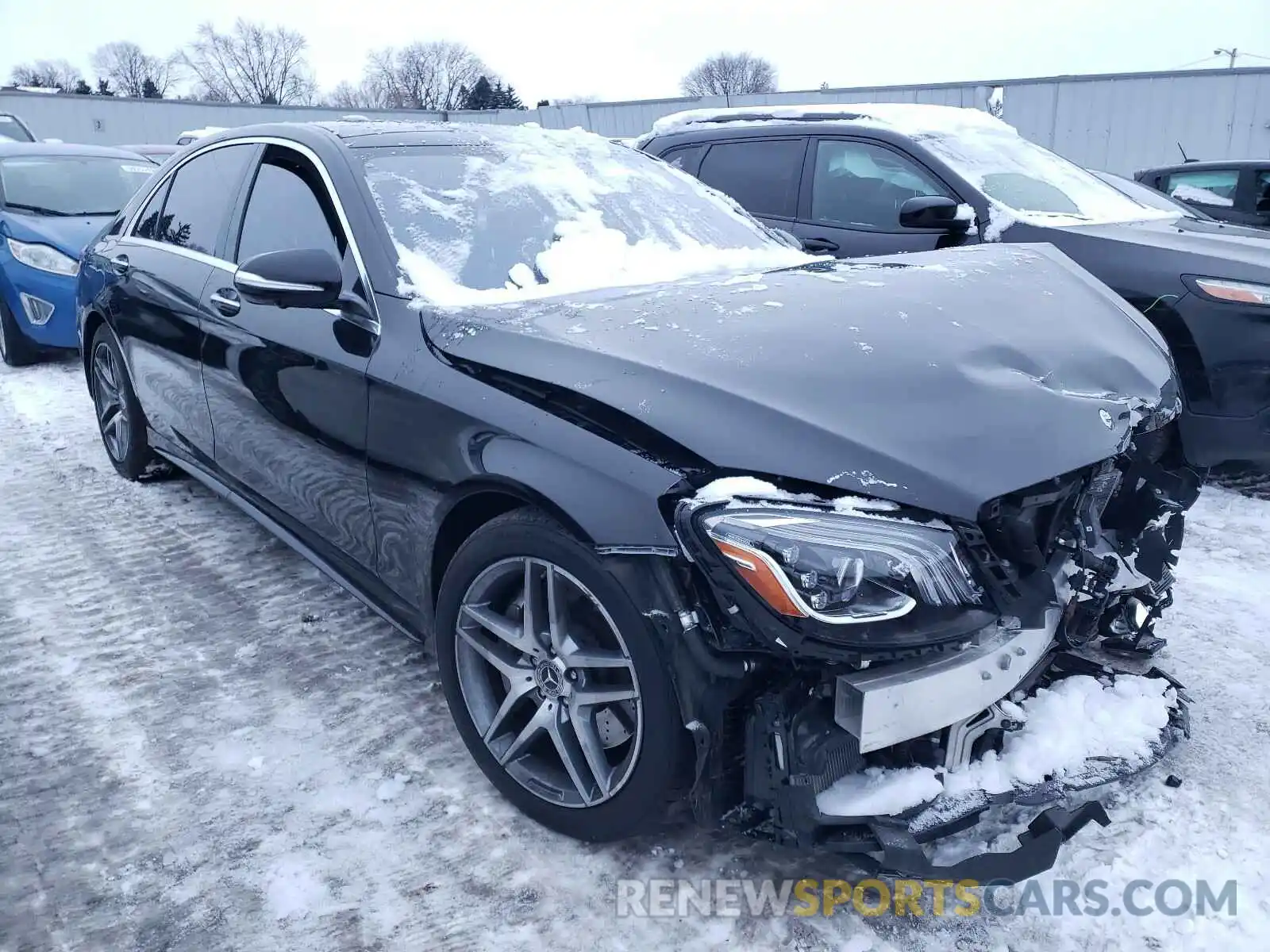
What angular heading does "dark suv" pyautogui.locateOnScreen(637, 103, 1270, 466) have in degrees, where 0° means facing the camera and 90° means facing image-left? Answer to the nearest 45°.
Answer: approximately 315°

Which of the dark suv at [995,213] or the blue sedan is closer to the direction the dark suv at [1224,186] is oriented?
the dark suv

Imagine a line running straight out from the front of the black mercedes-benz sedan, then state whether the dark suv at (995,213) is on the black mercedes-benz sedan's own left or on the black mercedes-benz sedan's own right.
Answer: on the black mercedes-benz sedan's own left

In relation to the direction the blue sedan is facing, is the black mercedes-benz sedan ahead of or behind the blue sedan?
ahead

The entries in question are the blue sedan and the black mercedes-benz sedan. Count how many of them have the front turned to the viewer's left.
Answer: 0

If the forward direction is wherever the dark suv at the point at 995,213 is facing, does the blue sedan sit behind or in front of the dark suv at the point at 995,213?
behind

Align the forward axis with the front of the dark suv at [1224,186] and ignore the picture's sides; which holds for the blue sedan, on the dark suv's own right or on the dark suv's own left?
on the dark suv's own right

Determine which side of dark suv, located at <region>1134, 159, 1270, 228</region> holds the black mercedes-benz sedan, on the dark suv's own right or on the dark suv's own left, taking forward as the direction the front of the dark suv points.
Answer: on the dark suv's own right

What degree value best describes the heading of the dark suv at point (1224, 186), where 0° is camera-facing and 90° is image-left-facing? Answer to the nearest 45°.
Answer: approximately 315°
